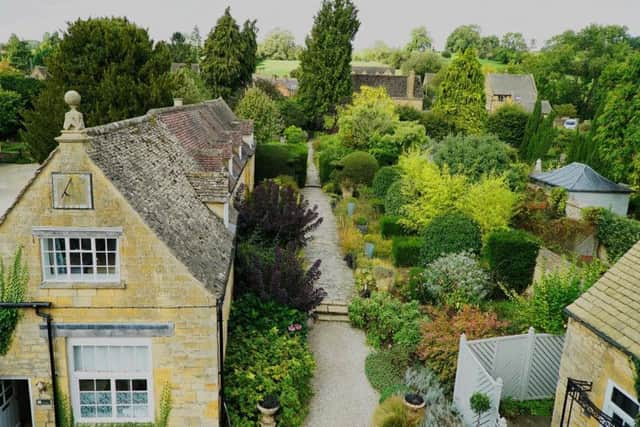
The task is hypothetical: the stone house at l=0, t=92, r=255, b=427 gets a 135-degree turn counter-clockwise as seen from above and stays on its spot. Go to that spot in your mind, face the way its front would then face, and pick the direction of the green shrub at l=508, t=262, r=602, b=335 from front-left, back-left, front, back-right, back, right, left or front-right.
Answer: front-right

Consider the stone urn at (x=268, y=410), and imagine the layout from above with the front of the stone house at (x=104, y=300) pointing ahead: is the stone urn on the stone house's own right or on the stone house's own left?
on the stone house's own left

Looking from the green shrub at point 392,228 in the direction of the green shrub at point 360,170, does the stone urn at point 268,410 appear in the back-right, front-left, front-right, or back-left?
back-left

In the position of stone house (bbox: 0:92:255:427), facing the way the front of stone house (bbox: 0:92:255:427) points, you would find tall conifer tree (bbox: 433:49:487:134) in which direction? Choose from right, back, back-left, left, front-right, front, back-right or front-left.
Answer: back-left

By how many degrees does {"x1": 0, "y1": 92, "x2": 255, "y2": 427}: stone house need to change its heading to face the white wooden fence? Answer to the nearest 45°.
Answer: approximately 90° to its left

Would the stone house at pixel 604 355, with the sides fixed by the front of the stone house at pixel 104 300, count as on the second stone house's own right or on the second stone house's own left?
on the second stone house's own left

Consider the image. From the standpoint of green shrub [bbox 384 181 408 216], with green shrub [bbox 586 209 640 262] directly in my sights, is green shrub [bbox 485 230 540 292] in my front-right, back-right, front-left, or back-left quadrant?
front-right

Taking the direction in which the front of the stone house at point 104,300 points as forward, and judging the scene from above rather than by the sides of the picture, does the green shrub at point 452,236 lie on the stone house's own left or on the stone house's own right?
on the stone house's own left

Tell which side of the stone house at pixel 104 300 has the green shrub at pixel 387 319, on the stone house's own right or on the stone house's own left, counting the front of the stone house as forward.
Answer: on the stone house's own left

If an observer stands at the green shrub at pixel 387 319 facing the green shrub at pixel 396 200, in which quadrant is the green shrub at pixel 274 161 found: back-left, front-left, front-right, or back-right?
front-left

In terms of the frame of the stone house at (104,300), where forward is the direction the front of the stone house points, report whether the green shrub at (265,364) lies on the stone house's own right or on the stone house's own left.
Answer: on the stone house's own left

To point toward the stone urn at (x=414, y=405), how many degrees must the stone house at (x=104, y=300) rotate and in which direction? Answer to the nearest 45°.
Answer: approximately 90° to its left

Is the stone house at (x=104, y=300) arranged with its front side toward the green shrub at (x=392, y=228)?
no

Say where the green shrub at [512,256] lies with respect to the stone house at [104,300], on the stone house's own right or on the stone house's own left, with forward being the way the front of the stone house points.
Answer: on the stone house's own left

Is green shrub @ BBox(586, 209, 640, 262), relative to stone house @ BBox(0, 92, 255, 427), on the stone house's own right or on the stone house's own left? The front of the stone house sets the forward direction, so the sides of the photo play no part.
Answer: on the stone house's own left

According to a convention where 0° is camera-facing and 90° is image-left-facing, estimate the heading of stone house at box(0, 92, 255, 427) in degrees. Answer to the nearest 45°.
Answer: approximately 0°

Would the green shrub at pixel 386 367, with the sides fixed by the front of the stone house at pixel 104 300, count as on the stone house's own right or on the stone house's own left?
on the stone house's own left
